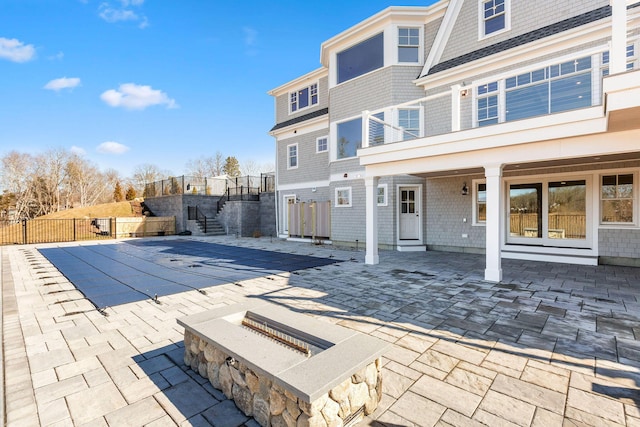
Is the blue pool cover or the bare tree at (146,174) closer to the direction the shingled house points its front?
the blue pool cover

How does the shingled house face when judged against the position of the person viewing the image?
facing the viewer and to the left of the viewer

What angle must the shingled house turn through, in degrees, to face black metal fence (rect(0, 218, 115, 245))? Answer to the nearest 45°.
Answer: approximately 45° to its right

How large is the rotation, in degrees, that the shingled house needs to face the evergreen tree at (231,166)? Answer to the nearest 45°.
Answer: approximately 90° to its right

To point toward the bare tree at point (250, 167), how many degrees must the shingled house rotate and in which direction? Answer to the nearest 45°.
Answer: approximately 90° to its right

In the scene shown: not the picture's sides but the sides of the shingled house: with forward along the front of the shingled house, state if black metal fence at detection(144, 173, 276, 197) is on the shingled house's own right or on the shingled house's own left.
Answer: on the shingled house's own right

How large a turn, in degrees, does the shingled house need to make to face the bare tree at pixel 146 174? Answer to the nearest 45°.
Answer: approximately 90° to its right

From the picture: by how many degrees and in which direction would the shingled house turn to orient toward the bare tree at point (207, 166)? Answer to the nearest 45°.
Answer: approximately 90° to its right

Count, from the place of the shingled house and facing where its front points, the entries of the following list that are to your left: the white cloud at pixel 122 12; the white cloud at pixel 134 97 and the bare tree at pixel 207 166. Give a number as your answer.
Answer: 0
